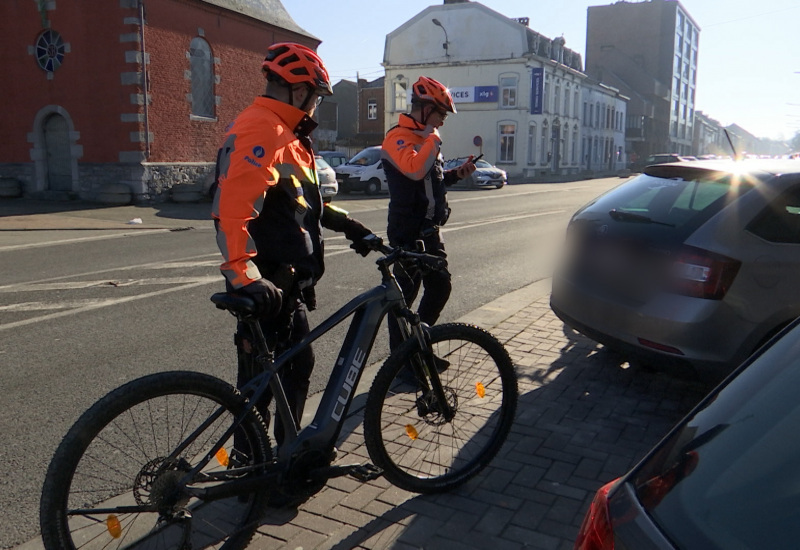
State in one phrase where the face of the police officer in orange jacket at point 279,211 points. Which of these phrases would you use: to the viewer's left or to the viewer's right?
to the viewer's right

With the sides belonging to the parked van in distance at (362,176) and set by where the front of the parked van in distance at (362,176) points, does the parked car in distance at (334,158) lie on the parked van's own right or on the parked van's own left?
on the parked van's own right

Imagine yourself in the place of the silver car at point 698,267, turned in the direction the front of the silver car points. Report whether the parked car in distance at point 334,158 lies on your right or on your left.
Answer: on your left

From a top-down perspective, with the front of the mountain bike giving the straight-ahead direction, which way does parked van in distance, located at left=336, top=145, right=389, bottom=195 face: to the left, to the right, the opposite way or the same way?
the opposite way

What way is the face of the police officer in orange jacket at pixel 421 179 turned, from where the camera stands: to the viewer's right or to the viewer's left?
to the viewer's right

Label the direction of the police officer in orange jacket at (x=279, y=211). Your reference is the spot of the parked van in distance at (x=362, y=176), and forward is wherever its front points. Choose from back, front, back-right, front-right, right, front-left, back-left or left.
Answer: front-left

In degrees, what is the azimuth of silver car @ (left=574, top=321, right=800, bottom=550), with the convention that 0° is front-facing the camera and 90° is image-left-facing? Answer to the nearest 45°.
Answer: approximately 225°

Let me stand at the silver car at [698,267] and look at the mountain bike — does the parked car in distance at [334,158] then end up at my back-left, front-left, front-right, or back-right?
back-right

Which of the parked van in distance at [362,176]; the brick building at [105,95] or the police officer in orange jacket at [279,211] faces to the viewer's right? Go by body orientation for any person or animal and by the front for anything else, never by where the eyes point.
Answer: the police officer in orange jacket

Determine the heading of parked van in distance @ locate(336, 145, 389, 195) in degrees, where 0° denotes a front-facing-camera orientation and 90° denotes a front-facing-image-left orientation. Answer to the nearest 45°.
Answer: approximately 45°

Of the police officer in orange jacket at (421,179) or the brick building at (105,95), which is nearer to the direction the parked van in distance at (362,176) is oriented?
the brick building

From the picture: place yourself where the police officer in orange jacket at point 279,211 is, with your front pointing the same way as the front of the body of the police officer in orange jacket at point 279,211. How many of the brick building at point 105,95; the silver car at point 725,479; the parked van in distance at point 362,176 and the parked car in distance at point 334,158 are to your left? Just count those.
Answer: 3
